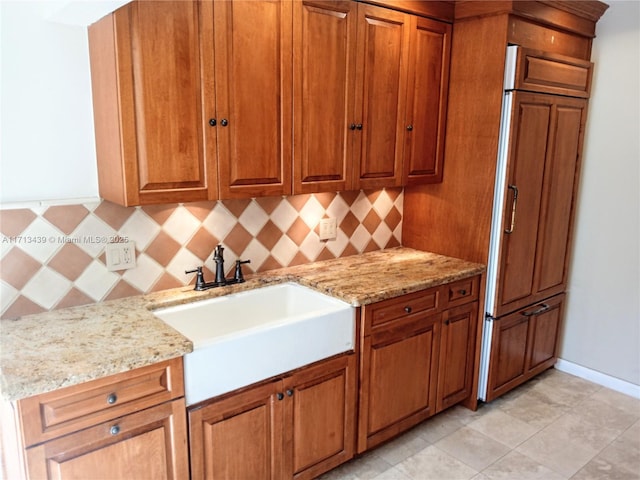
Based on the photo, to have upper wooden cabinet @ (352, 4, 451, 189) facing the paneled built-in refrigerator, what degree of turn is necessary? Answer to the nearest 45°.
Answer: approximately 90° to its left

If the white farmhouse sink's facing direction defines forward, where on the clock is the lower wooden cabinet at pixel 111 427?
The lower wooden cabinet is roughly at 3 o'clock from the white farmhouse sink.

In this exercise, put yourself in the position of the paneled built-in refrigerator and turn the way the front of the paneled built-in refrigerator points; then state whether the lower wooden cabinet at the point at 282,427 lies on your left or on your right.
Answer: on your right

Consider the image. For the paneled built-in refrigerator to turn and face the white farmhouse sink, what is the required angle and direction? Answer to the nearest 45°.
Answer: approximately 90° to its right

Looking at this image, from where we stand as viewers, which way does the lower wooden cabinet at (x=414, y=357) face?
facing the viewer and to the right of the viewer

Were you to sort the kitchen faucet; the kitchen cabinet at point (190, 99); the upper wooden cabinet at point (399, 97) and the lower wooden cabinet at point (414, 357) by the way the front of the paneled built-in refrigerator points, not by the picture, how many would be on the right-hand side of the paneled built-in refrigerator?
4

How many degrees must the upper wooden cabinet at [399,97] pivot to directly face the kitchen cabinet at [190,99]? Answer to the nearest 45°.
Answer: approximately 90° to its right

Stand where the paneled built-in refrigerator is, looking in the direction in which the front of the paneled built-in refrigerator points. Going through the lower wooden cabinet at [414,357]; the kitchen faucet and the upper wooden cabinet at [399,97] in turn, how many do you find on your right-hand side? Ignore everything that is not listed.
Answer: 3

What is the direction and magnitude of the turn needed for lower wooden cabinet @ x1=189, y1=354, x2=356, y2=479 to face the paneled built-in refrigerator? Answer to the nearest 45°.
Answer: approximately 90° to its left

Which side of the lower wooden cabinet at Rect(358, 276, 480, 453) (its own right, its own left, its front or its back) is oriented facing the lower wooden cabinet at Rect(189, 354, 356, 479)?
right

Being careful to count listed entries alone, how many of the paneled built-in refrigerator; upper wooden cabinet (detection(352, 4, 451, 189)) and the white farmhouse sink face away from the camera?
0
